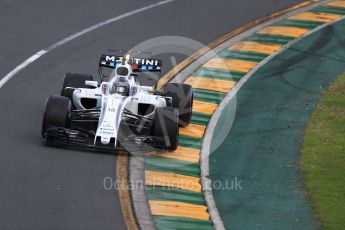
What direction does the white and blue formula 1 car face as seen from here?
toward the camera
